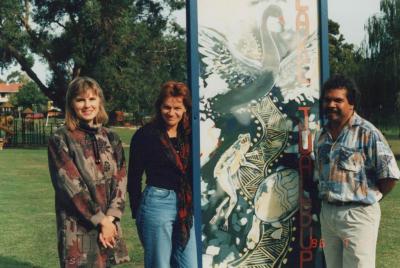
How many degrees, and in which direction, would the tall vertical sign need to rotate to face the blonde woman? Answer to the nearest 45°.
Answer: approximately 45° to its right

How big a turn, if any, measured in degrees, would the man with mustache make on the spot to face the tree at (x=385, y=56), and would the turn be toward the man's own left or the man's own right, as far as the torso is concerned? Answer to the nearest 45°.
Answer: approximately 135° to the man's own right

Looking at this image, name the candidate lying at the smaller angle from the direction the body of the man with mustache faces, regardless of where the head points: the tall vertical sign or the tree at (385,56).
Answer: the tall vertical sign

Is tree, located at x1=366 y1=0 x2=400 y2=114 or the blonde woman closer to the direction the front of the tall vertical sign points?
the blonde woman

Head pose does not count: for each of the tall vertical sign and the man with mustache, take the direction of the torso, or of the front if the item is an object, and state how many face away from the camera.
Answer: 0

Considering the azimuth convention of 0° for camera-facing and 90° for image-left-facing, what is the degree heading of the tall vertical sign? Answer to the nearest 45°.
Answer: approximately 0°

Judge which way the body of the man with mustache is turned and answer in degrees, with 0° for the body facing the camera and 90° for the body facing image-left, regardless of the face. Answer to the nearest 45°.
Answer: approximately 45°

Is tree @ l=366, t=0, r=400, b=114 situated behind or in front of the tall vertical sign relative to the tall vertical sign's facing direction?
behind
